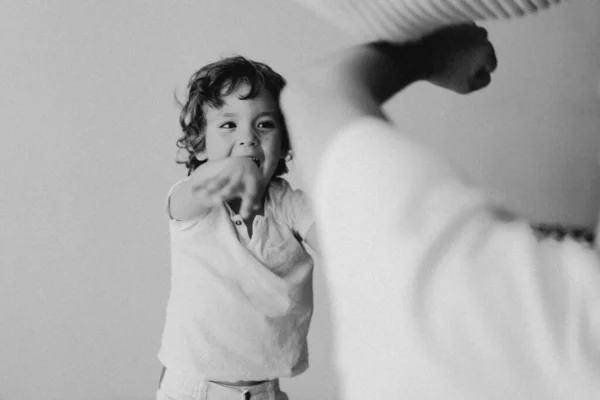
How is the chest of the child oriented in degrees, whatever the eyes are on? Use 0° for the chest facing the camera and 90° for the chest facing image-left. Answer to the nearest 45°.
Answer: approximately 0°
